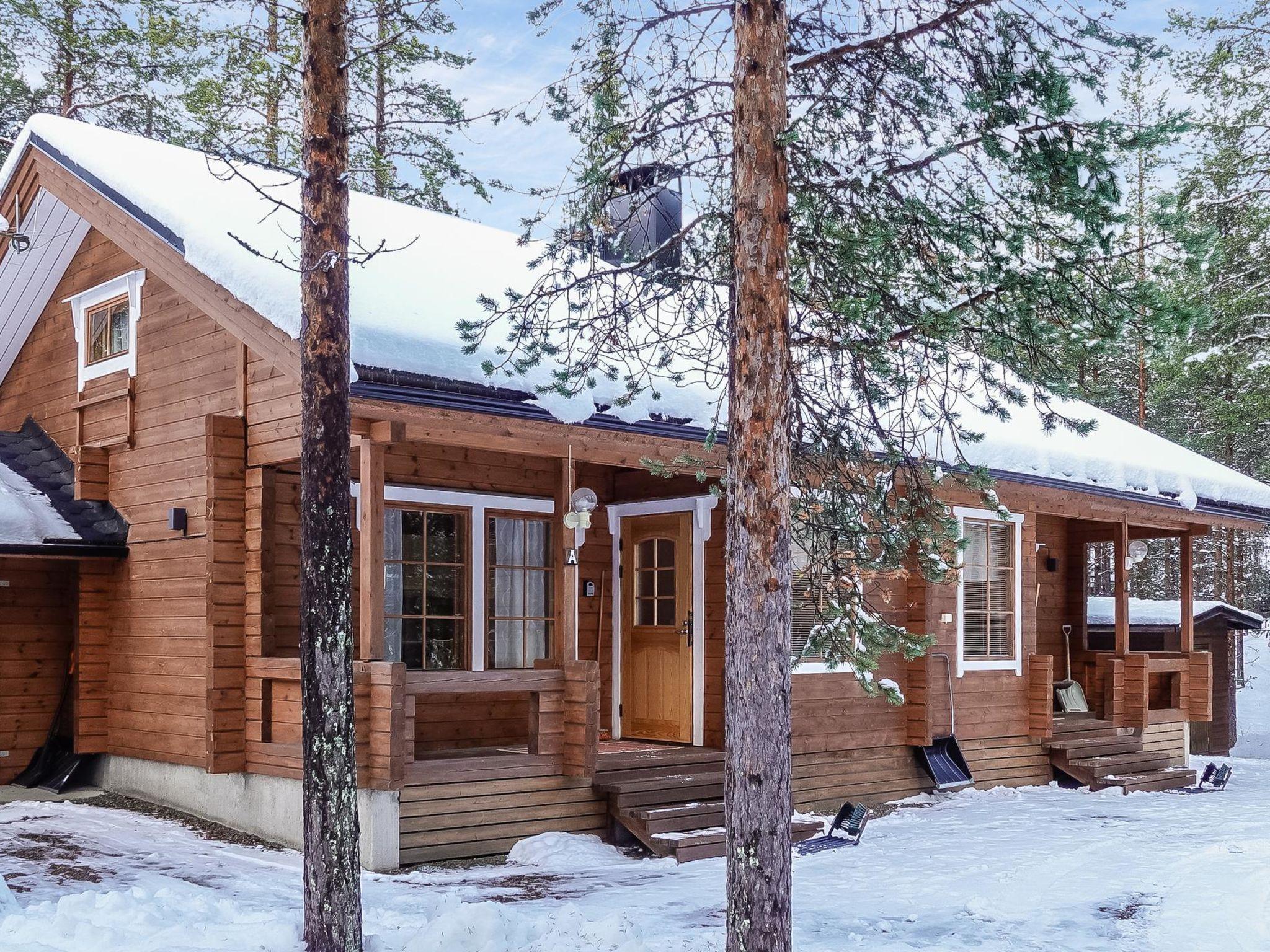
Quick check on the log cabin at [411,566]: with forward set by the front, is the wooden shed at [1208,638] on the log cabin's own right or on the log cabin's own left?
on the log cabin's own left

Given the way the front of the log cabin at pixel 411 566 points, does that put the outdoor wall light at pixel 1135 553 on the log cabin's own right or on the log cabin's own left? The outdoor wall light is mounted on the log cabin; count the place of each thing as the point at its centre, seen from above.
on the log cabin's own left

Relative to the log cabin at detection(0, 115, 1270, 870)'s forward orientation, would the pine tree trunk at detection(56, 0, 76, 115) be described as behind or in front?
behind

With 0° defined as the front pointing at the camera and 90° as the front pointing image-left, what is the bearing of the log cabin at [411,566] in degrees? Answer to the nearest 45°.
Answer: approximately 315°

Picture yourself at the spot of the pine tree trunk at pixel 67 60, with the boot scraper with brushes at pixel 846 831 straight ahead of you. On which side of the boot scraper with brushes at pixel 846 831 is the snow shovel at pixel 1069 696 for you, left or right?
left
